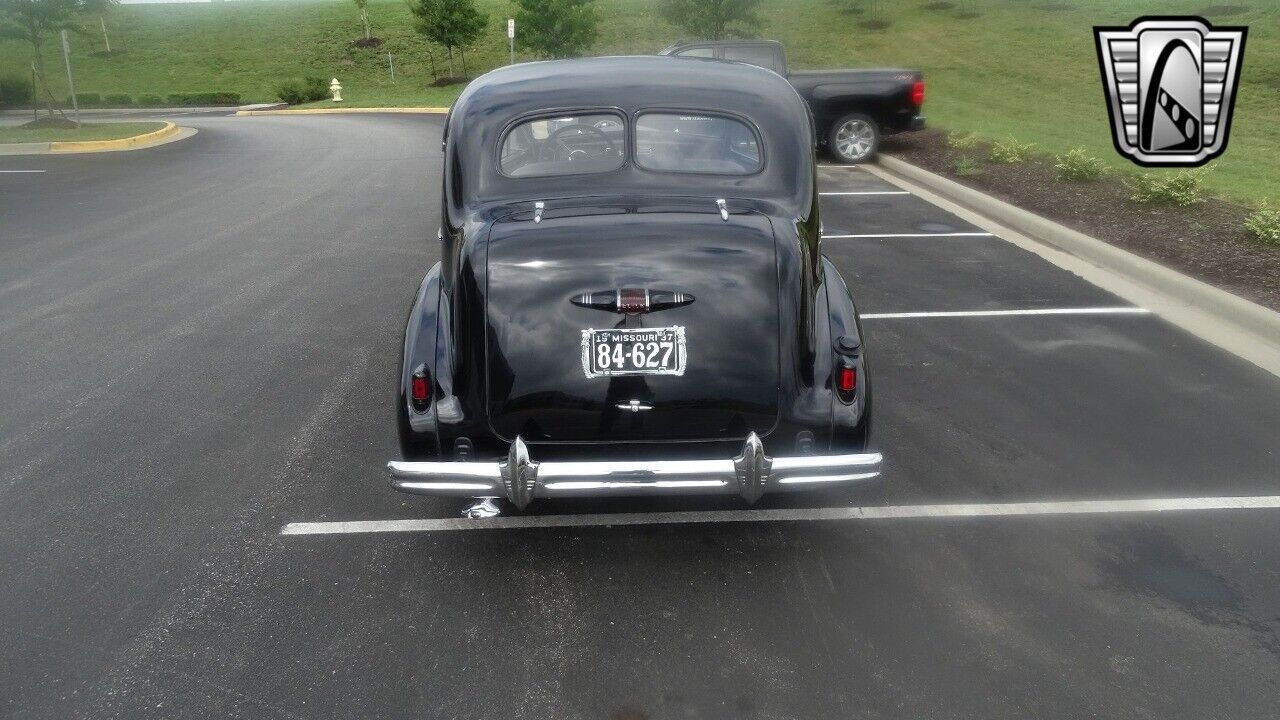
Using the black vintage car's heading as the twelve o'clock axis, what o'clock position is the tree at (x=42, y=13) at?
The tree is roughly at 11 o'clock from the black vintage car.

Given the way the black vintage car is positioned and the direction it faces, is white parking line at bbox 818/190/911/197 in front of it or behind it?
in front

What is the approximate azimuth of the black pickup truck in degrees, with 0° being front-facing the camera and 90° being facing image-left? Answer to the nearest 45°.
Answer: approximately 90°

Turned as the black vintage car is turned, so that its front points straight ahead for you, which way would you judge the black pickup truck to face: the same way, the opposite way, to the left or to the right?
to the left

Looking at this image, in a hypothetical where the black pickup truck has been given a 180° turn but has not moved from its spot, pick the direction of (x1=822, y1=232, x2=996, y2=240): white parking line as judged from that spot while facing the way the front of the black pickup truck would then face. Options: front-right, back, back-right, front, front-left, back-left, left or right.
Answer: right

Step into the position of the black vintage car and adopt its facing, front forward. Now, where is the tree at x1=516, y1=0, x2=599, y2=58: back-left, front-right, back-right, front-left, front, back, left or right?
front

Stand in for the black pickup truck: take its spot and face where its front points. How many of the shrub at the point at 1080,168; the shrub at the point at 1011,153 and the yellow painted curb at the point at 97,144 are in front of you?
1

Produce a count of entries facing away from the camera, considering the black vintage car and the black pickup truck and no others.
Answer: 1

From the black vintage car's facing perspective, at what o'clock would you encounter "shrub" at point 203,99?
The shrub is roughly at 11 o'clock from the black vintage car.

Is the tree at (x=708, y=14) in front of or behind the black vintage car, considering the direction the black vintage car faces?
in front

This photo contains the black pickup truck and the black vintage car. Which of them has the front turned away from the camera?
the black vintage car

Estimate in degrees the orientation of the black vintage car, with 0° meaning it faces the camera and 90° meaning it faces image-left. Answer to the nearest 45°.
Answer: approximately 180°

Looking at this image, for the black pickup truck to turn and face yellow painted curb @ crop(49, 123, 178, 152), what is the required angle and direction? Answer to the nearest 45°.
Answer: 0° — it already faces it

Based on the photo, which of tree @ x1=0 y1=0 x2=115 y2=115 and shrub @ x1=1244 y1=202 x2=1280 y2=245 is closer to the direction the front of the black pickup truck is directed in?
the tree

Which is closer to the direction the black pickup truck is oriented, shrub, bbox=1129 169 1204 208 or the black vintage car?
the black vintage car

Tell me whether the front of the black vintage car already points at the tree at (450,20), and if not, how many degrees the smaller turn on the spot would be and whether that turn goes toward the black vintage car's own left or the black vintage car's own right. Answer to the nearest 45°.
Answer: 0° — it already faces it
